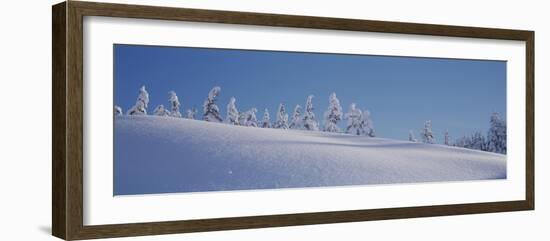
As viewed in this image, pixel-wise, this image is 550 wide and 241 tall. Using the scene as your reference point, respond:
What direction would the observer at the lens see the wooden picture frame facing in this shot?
facing the viewer and to the right of the viewer
